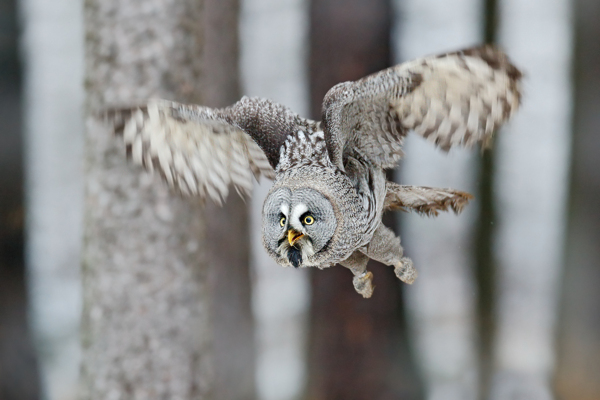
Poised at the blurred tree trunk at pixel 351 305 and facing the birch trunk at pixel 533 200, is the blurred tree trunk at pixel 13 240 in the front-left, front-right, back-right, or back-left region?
back-left

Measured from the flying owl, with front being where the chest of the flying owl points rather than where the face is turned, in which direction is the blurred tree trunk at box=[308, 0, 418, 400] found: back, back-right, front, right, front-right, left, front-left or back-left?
back-right

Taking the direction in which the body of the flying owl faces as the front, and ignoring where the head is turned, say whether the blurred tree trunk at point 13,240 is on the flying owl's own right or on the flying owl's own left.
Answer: on the flying owl's own right

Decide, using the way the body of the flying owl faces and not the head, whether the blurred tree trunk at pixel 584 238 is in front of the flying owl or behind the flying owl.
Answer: behind

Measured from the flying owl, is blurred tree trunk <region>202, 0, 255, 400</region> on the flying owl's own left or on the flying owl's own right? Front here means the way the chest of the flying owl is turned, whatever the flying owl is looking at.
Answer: on the flying owl's own right

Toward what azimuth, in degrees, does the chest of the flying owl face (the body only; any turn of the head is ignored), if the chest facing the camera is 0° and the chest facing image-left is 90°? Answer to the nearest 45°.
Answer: approximately 45°

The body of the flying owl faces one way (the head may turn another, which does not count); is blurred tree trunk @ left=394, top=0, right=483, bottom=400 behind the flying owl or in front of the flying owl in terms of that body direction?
behind
